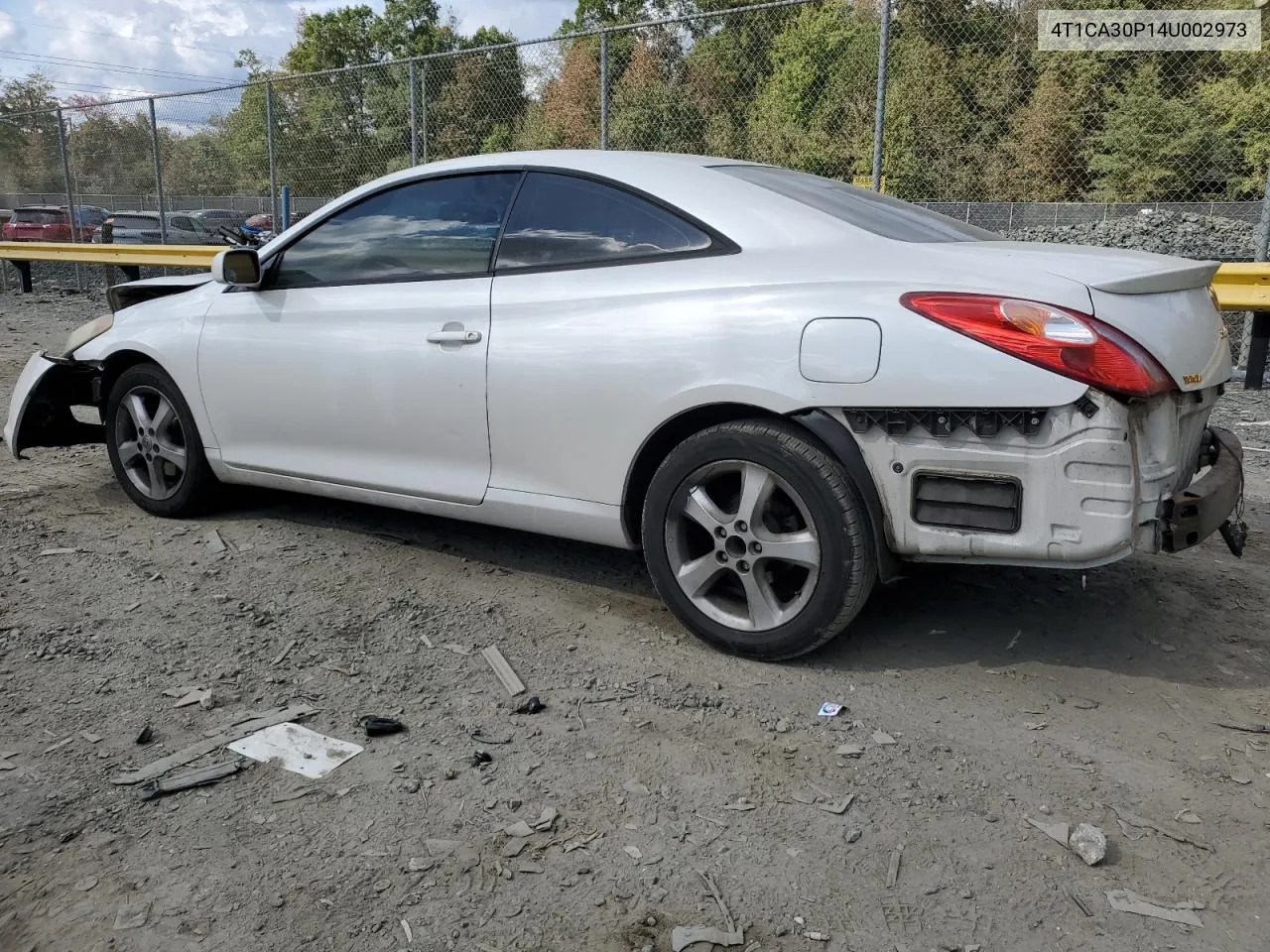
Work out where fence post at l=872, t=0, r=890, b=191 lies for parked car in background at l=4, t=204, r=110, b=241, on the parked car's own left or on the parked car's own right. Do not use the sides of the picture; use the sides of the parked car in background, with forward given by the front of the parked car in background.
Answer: on the parked car's own right

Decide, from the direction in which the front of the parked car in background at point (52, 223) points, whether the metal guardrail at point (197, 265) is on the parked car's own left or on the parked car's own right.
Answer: on the parked car's own right

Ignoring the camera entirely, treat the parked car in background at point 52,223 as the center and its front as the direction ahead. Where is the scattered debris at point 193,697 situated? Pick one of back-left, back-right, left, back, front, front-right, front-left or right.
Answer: back-right

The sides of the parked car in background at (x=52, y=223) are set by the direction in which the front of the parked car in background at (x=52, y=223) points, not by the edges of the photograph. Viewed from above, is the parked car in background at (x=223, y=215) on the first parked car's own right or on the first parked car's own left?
on the first parked car's own right

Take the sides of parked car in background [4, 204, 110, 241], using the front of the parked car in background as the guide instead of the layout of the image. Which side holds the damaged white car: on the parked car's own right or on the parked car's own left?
on the parked car's own right

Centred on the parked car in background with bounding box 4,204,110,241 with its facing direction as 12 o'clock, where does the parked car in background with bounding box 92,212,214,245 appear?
the parked car in background with bounding box 92,212,214,245 is roughly at 4 o'clock from the parked car in background with bounding box 4,204,110,241.

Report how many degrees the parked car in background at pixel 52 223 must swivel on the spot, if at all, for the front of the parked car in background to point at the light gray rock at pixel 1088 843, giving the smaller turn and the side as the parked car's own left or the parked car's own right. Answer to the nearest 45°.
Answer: approximately 135° to the parked car's own right

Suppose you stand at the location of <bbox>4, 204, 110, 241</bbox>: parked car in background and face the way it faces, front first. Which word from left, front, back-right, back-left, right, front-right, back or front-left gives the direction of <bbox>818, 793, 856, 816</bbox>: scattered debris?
back-right

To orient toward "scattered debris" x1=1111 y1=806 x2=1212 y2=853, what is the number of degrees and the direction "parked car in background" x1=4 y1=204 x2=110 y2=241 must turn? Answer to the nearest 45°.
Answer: approximately 135° to its right

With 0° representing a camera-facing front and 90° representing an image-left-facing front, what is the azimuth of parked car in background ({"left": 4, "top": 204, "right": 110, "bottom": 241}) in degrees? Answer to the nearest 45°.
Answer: approximately 225°
